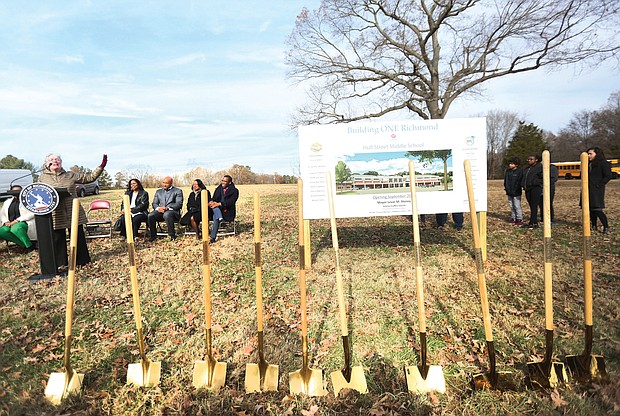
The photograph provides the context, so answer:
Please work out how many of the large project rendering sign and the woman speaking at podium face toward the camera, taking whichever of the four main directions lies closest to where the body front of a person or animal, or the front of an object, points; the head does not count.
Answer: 2

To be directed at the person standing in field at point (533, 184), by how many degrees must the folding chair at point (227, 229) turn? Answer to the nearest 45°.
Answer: approximately 135° to its left

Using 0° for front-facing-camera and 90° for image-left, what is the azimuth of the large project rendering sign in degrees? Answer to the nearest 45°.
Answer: approximately 0°

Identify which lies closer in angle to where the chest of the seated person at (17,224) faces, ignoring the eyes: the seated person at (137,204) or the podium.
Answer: the podium

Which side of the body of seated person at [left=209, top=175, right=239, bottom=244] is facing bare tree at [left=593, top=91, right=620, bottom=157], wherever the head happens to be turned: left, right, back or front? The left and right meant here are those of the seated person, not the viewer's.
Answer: back

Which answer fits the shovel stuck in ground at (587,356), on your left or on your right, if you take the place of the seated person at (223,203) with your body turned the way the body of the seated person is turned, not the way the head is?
on your left

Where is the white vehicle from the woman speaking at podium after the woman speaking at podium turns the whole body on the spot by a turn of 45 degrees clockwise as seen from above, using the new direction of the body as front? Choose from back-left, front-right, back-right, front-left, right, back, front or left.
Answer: back-right
